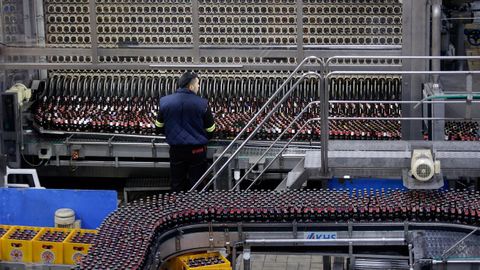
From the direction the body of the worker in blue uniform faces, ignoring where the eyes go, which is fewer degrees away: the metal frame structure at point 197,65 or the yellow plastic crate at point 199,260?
the metal frame structure

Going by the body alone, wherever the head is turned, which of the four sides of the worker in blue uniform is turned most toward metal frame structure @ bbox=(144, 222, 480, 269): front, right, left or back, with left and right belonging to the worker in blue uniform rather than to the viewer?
back

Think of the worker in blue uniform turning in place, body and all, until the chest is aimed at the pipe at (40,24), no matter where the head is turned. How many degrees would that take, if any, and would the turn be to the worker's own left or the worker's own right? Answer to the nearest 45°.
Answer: approximately 45° to the worker's own left

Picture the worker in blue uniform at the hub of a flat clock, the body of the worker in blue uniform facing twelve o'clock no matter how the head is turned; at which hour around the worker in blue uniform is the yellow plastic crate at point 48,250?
The yellow plastic crate is roughly at 7 o'clock from the worker in blue uniform.

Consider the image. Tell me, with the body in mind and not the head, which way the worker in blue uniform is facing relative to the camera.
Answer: away from the camera

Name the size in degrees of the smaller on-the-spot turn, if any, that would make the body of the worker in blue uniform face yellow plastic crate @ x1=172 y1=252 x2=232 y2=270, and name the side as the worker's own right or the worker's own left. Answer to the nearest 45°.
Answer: approximately 180°

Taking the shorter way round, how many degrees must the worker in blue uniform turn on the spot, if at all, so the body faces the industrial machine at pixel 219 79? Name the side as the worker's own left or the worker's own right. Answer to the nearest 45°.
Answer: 0° — they already face it
